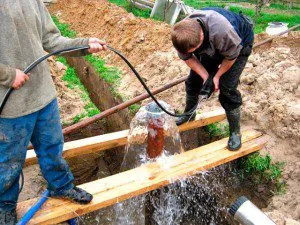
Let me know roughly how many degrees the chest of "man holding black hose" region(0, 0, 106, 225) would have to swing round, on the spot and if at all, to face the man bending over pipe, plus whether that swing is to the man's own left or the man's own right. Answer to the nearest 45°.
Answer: approximately 45° to the man's own left

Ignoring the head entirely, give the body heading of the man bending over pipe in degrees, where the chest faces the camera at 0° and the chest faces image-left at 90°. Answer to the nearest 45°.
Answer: approximately 45°

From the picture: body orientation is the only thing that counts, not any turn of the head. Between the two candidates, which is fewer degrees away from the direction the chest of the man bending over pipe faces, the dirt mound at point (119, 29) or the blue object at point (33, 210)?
the blue object

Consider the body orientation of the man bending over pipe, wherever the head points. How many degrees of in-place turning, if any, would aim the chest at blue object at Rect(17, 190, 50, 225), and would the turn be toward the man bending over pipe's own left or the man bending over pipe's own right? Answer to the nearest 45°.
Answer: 0° — they already face it
